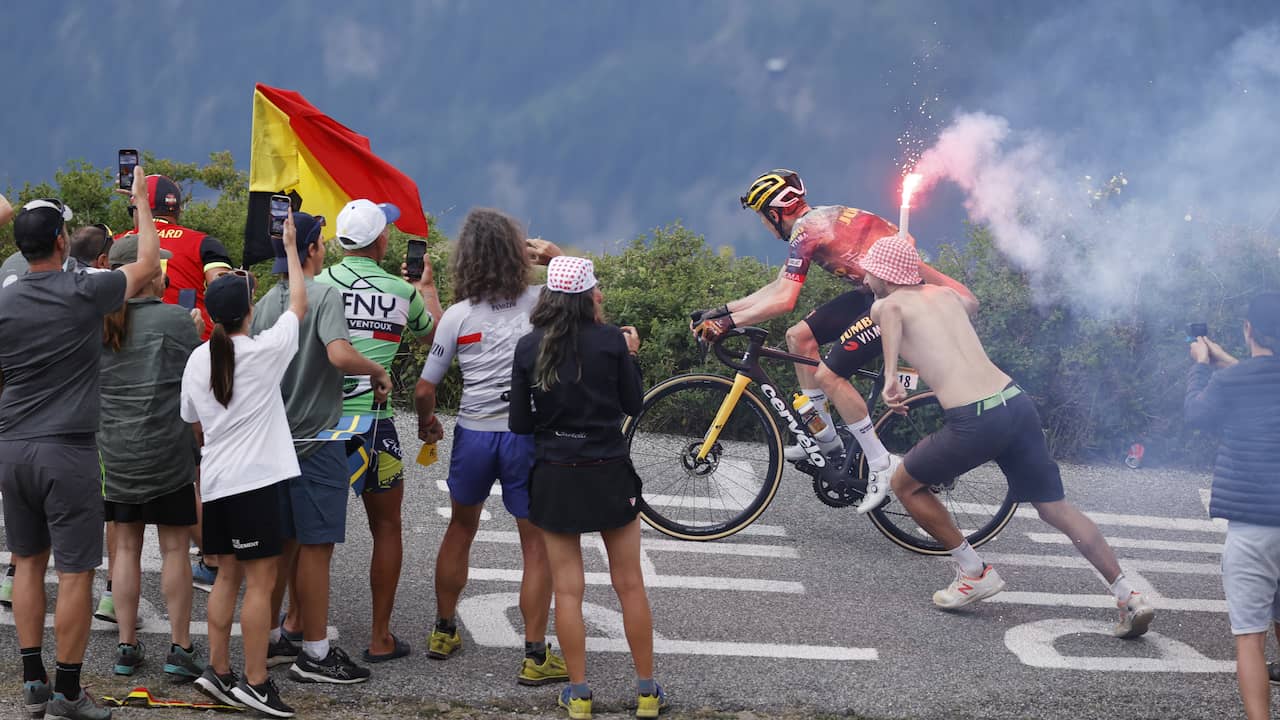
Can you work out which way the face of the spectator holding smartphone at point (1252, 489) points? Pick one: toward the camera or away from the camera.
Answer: away from the camera

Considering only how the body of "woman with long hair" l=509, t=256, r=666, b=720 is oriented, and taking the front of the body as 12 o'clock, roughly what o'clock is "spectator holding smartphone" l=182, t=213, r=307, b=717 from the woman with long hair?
The spectator holding smartphone is roughly at 9 o'clock from the woman with long hair.

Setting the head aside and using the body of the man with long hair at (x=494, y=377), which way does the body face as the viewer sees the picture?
away from the camera

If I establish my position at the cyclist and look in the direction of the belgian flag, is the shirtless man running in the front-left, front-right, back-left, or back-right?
back-left

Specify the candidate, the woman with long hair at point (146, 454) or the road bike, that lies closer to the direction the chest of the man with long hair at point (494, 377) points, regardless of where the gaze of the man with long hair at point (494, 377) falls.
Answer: the road bike

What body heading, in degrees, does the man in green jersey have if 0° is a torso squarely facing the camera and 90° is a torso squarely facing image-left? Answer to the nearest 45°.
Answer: approximately 225°

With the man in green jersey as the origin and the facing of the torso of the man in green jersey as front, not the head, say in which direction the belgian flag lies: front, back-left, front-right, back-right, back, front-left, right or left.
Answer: front-left

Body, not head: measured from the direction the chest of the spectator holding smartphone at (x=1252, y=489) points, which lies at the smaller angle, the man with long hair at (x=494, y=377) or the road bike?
the road bike

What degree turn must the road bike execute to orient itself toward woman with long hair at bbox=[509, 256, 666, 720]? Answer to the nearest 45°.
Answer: approximately 90° to its left

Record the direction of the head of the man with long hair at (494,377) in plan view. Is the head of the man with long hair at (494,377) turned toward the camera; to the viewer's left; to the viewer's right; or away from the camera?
away from the camera

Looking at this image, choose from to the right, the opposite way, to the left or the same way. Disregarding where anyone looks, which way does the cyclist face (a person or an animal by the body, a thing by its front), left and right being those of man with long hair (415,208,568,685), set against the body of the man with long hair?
to the left

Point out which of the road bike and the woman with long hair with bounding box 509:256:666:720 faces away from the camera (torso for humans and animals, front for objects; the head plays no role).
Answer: the woman with long hair

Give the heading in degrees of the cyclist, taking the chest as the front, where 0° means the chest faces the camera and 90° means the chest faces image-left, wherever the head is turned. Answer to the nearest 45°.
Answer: approximately 90°

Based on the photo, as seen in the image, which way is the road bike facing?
to the viewer's left

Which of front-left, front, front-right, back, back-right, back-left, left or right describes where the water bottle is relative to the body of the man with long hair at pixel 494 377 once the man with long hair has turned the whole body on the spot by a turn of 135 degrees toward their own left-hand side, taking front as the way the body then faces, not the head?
back

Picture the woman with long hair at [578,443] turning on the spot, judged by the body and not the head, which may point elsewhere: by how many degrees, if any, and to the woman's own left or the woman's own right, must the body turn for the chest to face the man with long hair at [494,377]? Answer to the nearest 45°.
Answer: approximately 45° to the woman's own left

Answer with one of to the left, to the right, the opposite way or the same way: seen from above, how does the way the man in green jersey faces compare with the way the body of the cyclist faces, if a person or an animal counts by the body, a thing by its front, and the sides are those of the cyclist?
to the right

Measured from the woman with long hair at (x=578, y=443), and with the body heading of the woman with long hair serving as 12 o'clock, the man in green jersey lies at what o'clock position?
The man in green jersey is roughly at 10 o'clock from the woman with long hair.

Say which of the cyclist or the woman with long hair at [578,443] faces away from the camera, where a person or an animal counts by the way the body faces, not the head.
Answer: the woman with long hair
